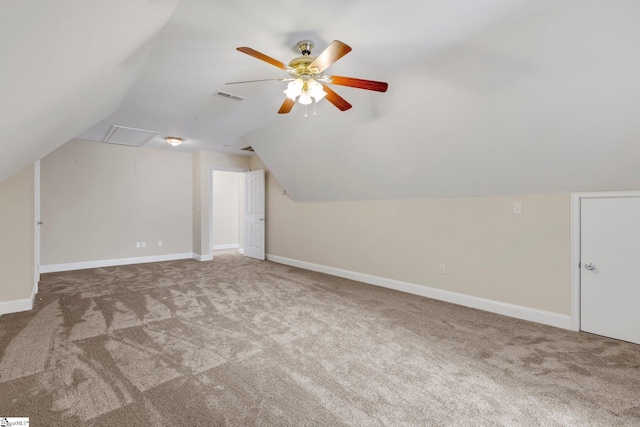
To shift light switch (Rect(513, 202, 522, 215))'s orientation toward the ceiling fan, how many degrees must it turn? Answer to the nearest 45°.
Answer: approximately 45° to its right

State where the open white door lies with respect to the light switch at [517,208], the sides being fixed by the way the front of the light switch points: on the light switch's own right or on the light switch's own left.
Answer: on the light switch's own right

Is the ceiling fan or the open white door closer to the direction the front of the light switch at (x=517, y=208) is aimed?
the ceiling fan
